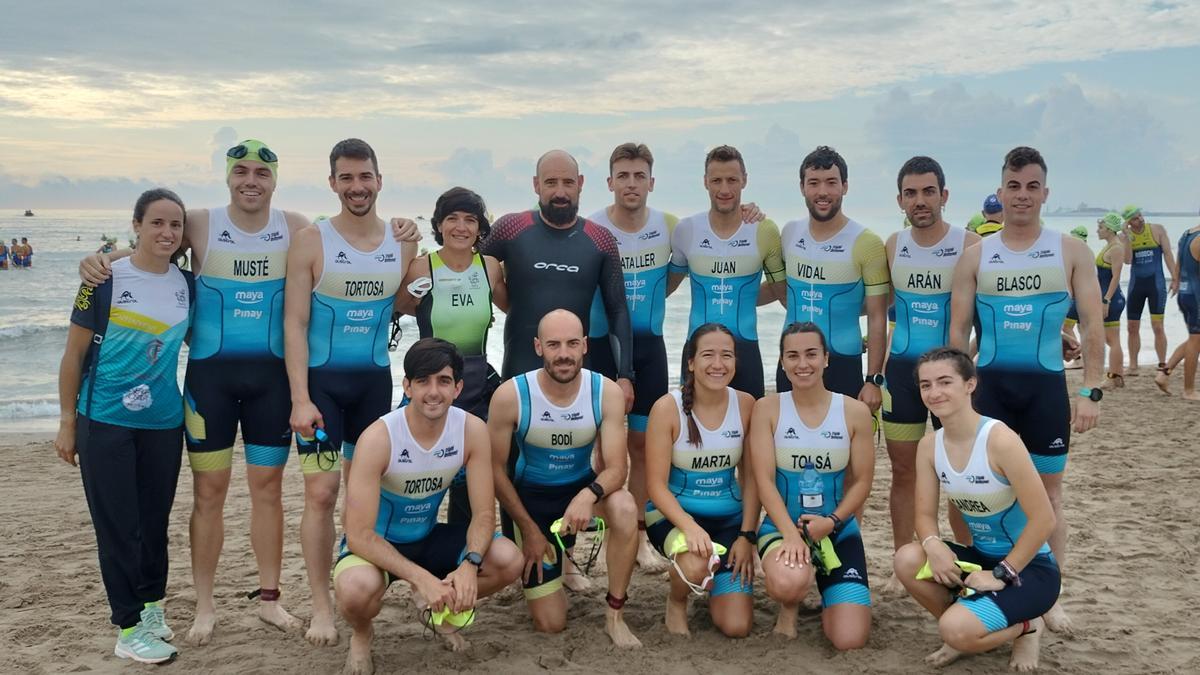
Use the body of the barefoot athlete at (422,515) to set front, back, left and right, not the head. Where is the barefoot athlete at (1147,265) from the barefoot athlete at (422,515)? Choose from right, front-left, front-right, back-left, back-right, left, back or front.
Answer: back-left

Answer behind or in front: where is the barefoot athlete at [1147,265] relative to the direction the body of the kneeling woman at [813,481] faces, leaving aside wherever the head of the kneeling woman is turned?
behind

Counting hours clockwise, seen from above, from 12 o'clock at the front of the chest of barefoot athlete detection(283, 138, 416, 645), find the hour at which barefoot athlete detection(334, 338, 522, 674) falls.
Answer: barefoot athlete detection(334, 338, 522, 674) is roughly at 11 o'clock from barefoot athlete detection(283, 138, 416, 645).

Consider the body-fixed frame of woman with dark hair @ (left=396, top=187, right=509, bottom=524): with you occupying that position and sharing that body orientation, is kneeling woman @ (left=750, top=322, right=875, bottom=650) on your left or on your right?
on your left

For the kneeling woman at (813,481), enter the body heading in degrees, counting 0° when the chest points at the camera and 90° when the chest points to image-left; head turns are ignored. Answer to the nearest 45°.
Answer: approximately 0°
